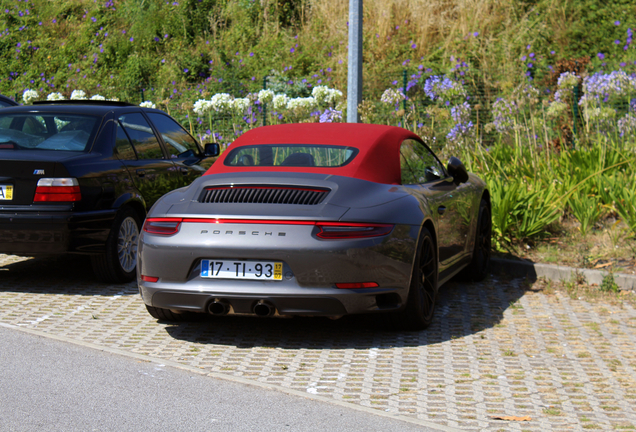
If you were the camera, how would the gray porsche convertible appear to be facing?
facing away from the viewer and to the right of the viewer

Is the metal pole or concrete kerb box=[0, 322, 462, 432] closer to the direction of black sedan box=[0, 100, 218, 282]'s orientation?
the metal pole

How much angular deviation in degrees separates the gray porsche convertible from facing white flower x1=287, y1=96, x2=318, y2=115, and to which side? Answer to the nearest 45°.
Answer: approximately 45° to its left

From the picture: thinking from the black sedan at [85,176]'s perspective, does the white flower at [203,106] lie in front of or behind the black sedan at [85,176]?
in front

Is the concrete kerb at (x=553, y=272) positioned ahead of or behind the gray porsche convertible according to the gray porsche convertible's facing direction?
ahead

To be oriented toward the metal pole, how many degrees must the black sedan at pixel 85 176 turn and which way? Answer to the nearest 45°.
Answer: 0° — it already faces it

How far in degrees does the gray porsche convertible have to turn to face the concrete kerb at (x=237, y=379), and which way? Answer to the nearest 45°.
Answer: approximately 180°

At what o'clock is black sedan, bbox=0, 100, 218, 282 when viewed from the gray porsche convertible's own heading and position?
The black sedan is roughly at 9 o'clock from the gray porsche convertible.

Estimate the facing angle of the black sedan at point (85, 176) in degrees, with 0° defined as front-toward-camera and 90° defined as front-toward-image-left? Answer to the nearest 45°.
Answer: approximately 225°

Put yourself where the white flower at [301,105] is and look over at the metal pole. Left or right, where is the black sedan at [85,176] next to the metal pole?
right

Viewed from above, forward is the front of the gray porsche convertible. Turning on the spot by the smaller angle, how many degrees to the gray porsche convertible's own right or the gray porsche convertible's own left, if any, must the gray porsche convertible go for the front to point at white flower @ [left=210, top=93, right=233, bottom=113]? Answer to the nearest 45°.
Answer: approximately 45° to the gray porsche convertible's own left

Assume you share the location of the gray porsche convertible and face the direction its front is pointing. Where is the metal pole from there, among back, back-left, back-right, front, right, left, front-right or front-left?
front-left

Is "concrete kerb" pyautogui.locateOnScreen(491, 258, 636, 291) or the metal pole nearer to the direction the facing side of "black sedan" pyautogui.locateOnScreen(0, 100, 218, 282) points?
the metal pole
